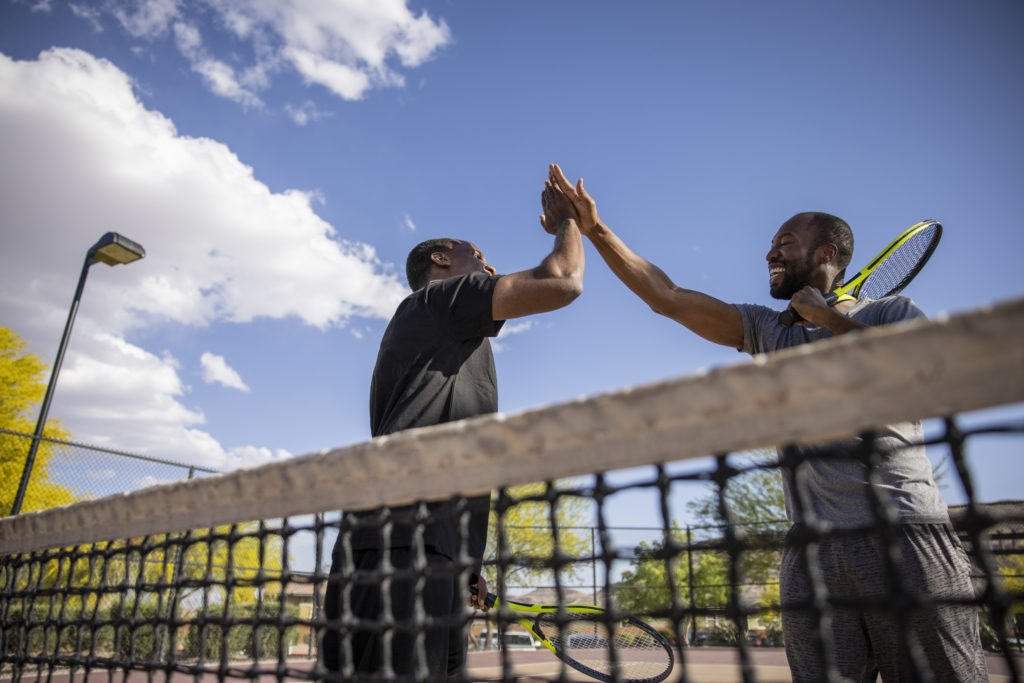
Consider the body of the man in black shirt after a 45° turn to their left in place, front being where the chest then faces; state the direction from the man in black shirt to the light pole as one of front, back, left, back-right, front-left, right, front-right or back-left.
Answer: front-left

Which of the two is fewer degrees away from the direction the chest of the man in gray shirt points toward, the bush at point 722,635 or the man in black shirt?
the man in black shirt

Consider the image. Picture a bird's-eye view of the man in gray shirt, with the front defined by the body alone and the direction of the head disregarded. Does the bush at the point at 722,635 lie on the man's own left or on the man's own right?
on the man's own right

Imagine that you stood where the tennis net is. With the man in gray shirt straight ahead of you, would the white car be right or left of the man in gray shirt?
left

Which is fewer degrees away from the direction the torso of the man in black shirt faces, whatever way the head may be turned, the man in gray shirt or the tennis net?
the man in gray shirt

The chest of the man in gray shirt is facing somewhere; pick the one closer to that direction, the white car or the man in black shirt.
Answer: the man in black shirt

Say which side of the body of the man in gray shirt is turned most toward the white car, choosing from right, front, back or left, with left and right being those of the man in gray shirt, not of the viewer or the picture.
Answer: right

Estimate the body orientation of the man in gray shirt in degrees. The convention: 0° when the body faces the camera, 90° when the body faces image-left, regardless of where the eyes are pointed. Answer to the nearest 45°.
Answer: approximately 45°

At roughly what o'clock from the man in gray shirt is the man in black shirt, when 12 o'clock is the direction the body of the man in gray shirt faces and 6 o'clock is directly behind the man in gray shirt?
The man in black shirt is roughly at 1 o'clock from the man in gray shirt.

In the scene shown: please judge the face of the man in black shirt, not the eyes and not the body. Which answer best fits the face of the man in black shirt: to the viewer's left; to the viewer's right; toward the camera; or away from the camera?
to the viewer's right

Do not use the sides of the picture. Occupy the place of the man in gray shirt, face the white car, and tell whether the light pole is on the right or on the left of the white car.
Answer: left

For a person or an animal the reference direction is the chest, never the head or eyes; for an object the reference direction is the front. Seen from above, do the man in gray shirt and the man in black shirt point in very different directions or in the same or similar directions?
very different directions

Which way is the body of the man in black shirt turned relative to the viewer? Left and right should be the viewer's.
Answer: facing away from the viewer and to the right of the viewer
